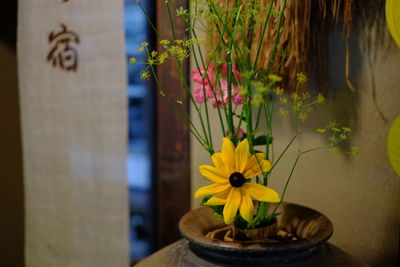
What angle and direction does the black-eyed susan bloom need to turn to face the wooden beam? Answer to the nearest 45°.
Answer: approximately 180°

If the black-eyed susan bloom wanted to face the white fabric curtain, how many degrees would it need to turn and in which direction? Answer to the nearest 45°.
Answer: approximately 135° to its right

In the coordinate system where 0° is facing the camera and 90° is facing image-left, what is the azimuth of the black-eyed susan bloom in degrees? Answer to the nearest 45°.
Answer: approximately 0°
